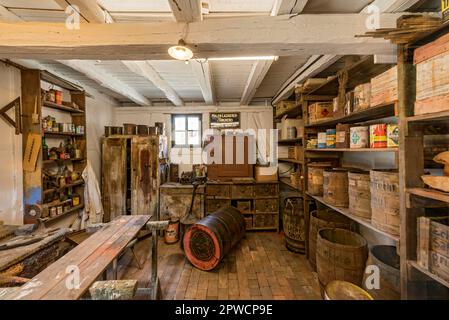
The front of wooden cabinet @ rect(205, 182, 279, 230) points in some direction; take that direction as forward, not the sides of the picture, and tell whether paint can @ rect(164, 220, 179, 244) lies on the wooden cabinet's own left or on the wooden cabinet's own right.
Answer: on the wooden cabinet's own right

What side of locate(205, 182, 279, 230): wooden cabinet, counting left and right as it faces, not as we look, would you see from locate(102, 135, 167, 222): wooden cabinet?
right

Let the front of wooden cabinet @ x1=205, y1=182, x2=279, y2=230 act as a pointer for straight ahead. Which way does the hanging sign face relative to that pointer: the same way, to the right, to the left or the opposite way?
the same way

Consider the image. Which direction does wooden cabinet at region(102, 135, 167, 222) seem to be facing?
toward the camera

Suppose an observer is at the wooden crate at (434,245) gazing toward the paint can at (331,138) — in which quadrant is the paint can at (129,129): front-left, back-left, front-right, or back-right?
front-left

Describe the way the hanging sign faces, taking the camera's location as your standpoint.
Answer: facing the viewer

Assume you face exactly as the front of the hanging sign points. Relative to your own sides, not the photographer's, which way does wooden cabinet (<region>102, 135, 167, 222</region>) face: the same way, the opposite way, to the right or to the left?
the same way

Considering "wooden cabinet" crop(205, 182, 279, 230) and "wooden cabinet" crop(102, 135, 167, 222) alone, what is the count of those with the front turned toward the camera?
2

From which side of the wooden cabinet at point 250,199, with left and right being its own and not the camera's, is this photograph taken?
front

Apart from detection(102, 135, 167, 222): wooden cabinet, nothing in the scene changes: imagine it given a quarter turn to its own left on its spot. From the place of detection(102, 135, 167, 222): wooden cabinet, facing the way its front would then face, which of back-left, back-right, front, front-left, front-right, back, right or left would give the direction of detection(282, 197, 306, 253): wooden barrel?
front-right

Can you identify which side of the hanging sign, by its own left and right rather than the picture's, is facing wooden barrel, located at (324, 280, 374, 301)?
front

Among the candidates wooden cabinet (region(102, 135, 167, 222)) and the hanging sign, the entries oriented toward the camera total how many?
2
